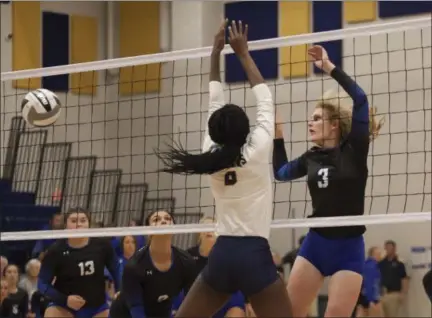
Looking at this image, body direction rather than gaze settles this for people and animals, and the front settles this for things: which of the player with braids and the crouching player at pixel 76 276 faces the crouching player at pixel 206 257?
the player with braids

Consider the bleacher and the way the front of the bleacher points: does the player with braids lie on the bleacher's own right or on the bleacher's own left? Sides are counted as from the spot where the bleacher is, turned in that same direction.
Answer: on the bleacher's own right

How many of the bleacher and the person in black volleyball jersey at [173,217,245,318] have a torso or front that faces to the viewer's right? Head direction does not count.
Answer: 1

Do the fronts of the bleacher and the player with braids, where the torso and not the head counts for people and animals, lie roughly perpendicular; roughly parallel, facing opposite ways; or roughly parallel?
roughly perpendicular

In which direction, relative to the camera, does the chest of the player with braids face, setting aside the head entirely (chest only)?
away from the camera

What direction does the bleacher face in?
to the viewer's right

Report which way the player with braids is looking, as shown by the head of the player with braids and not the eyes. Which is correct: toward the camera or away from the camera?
away from the camera

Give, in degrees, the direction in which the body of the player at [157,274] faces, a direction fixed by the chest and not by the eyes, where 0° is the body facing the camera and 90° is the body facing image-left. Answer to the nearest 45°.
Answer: approximately 0°
